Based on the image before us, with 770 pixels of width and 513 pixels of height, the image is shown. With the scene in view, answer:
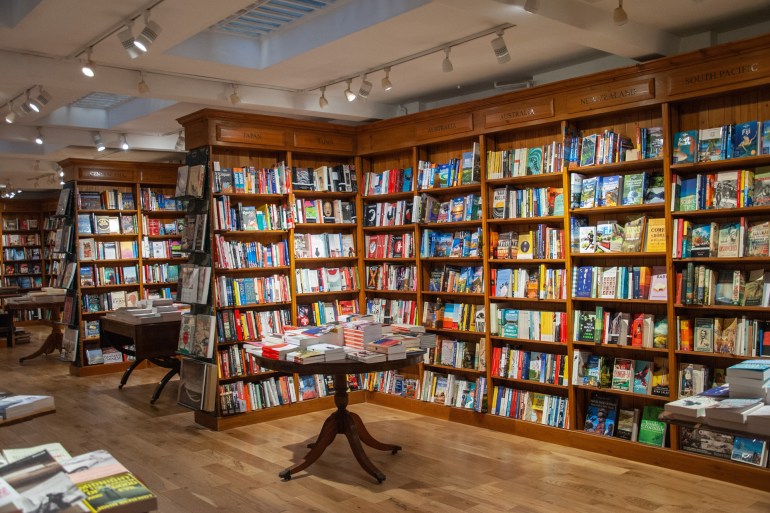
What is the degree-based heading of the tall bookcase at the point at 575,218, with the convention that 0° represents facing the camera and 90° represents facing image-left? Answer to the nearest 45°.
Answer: approximately 45°

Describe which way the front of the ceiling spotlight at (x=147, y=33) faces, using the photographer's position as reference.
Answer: facing the viewer and to the left of the viewer

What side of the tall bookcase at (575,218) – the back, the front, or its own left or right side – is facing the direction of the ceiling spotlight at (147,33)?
front

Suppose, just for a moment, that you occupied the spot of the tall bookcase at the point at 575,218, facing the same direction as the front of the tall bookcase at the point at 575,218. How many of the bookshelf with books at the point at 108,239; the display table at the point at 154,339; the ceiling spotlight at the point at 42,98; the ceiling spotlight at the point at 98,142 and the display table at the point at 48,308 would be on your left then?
0

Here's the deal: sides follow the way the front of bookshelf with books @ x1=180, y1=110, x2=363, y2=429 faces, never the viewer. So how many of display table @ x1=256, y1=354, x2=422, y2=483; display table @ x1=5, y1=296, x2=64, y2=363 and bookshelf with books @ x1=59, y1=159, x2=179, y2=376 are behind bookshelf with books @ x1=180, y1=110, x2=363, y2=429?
2

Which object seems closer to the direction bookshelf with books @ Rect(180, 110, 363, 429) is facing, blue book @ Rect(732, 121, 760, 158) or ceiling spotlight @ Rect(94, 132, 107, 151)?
the blue book

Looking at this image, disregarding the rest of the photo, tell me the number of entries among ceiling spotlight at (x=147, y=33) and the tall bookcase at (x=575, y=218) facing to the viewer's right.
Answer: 0

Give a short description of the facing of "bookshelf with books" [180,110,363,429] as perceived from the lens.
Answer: facing the viewer and to the right of the viewer

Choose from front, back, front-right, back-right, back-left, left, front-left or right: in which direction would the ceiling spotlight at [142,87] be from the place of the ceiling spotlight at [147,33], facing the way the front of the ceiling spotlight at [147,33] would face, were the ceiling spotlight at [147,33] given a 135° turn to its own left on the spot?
left

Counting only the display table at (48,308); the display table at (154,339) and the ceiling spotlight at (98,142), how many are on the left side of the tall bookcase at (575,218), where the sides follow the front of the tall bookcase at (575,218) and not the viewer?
0

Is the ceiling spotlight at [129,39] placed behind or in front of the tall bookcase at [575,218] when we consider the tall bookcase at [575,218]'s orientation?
in front

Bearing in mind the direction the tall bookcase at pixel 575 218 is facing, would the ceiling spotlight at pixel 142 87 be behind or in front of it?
in front

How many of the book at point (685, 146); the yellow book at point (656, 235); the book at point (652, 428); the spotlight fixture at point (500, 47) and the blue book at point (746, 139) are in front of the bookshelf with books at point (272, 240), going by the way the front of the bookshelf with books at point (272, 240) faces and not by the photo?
5

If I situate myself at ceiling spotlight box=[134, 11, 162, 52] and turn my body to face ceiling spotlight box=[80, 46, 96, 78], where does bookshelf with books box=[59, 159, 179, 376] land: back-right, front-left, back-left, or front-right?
front-right

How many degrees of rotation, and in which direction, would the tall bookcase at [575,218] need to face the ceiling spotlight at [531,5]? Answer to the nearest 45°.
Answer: approximately 45° to its left

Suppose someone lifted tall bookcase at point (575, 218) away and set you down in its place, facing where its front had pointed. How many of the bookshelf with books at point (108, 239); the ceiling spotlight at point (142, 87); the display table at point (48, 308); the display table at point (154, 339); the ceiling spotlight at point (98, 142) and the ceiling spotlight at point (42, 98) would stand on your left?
0
